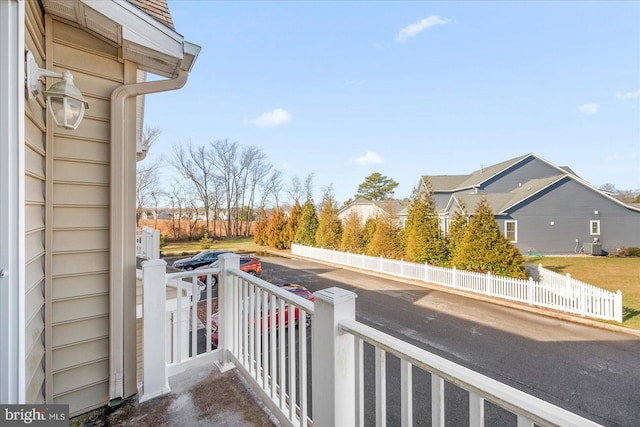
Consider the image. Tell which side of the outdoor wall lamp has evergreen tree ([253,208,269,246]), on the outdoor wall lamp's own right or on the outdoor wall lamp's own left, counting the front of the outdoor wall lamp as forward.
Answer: on the outdoor wall lamp's own left

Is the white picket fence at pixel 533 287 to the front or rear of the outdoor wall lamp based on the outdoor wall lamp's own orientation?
to the front

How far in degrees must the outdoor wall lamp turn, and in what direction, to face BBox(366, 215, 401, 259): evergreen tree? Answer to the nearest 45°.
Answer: approximately 45° to its left

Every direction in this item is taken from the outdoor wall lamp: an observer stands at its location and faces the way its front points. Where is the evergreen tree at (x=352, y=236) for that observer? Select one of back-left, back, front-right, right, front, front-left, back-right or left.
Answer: front-left

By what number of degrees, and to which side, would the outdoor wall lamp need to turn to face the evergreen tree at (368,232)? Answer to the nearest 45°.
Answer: approximately 45° to its left

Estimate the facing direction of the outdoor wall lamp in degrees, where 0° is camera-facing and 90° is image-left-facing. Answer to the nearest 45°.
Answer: approximately 270°

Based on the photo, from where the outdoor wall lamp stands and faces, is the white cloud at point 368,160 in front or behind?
in front

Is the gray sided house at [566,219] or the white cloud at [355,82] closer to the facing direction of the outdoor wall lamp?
the gray sided house

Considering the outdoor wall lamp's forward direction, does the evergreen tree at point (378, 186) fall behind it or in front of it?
in front

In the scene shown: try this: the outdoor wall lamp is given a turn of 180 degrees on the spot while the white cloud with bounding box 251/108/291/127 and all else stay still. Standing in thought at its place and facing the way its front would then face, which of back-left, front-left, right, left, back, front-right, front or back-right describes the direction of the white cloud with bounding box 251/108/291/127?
back-right

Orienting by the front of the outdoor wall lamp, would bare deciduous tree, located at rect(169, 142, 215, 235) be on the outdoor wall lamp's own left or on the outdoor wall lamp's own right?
on the outdoor wall lamp's own left
